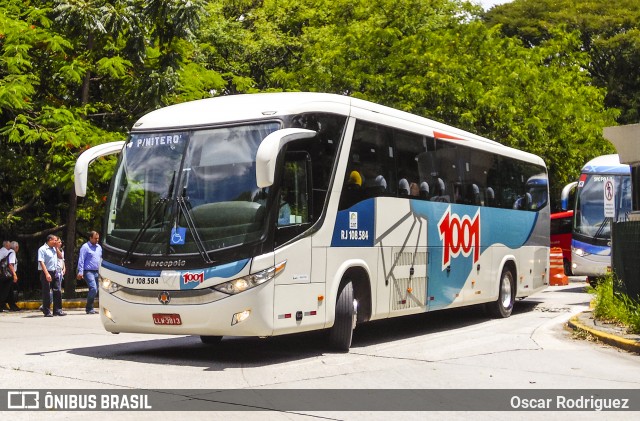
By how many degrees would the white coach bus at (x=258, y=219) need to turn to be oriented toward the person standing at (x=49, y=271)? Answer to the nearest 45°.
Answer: approximately 90° to its right

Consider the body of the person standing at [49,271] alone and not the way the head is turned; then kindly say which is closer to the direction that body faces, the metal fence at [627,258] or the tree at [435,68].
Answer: the metal fence

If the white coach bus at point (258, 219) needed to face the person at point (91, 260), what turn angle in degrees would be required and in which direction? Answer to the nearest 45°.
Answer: approximately 90° to its right

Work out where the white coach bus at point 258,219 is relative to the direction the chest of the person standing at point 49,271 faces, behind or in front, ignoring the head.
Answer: in front

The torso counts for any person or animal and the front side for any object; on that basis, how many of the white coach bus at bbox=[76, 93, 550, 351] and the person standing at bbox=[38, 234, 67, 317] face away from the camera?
0

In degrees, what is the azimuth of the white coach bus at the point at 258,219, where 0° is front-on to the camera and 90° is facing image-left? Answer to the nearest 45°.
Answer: approximately 45°

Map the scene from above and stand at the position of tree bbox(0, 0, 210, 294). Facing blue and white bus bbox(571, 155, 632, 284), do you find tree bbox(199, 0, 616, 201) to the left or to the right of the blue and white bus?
left

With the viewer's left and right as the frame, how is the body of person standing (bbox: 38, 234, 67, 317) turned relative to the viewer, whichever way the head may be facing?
facing the viewer and to the right of the viewer

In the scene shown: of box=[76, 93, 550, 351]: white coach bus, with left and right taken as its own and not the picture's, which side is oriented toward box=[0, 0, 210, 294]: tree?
right

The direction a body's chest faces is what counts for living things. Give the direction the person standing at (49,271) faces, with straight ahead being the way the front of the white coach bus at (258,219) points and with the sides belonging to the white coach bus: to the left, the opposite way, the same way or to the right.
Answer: to the left
